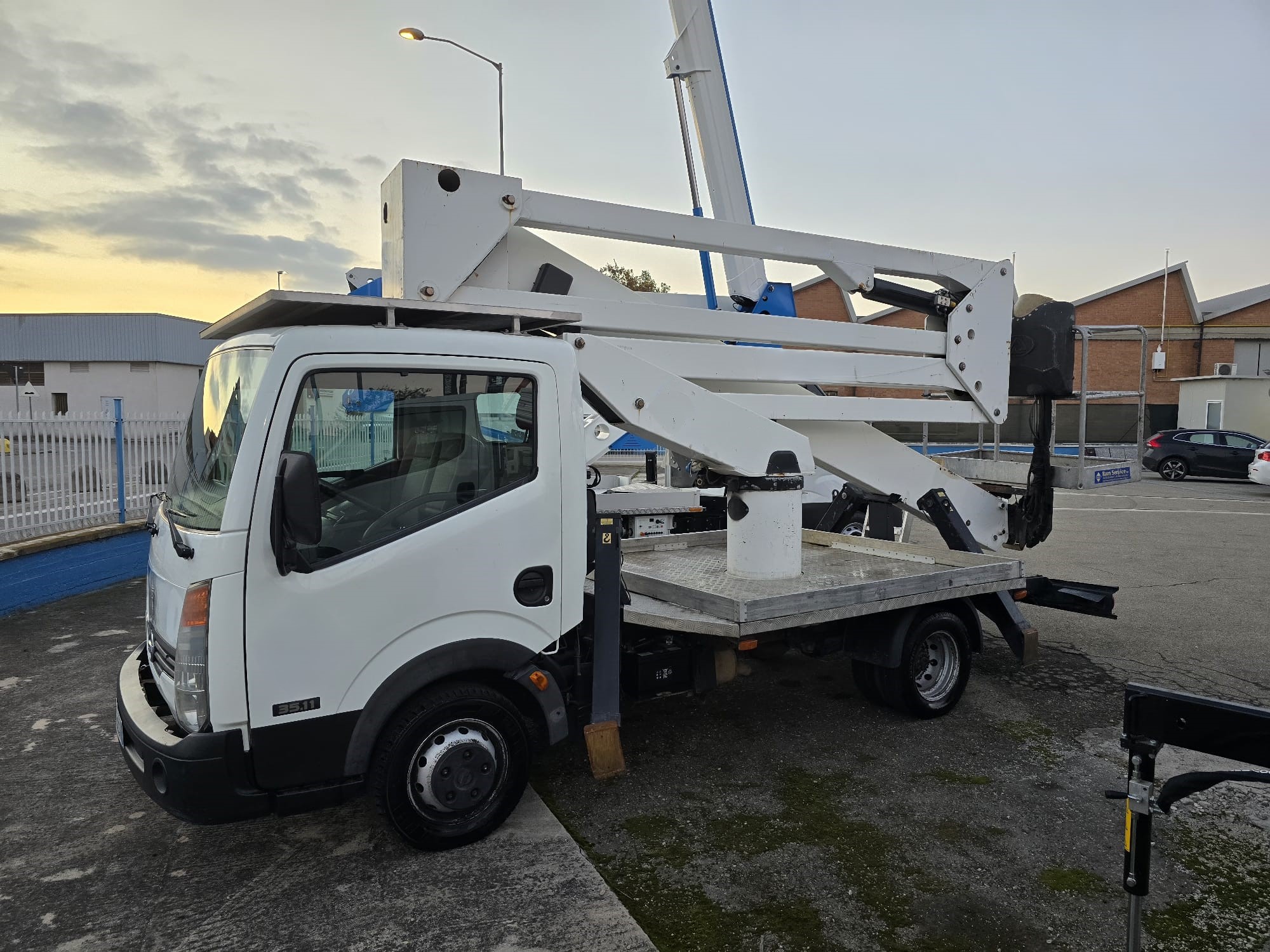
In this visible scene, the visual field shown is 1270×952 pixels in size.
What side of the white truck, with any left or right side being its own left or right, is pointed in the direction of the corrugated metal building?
right

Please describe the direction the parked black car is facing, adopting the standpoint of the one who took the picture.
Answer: facing to the right of the viewer

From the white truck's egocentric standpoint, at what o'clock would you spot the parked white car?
The parked white car is roughly at 6 o'clock from the white truck.

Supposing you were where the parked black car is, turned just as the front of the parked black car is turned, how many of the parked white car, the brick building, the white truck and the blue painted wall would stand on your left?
1

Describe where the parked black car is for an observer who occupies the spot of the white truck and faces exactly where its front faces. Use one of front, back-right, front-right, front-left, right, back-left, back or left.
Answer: back

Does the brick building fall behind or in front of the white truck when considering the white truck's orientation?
behind

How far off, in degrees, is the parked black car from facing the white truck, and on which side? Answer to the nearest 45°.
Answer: approximately 90° to its right

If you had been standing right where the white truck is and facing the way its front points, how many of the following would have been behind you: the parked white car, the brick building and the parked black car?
3
